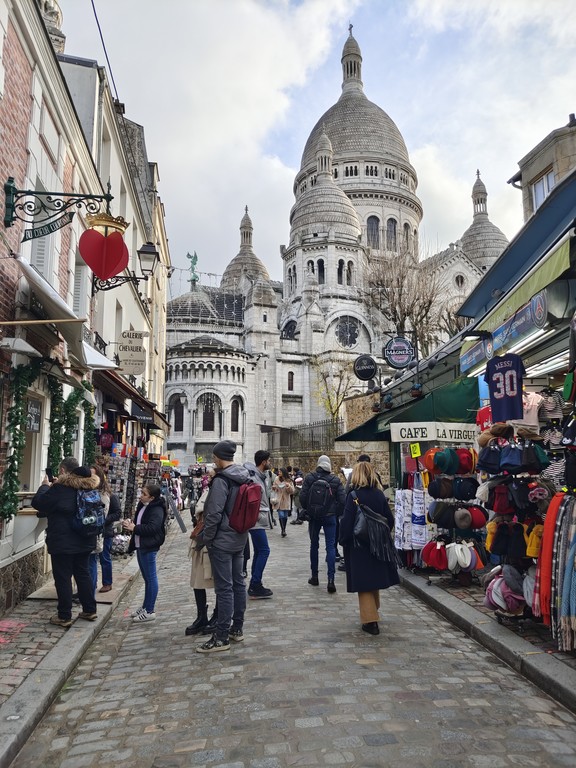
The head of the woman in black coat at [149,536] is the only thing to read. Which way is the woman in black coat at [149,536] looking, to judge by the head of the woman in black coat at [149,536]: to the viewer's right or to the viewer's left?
to the viewer's left

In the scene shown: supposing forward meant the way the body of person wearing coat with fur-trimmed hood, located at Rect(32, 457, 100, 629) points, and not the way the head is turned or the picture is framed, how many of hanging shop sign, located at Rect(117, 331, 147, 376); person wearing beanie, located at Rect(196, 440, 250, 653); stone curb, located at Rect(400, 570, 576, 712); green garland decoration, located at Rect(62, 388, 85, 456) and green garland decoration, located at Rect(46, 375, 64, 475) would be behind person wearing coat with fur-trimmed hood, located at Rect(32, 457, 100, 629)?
2

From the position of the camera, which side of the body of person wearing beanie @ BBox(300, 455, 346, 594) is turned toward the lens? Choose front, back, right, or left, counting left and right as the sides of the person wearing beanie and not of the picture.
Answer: back

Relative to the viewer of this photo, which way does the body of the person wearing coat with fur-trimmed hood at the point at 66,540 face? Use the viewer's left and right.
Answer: facing away from the viewer and to the left of the viewer

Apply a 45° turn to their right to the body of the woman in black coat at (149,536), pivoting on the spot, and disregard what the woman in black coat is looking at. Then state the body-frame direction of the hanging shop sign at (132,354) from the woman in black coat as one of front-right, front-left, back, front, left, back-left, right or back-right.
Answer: front-right

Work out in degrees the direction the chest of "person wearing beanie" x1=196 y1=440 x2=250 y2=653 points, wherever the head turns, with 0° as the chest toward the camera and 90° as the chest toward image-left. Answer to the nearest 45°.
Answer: approximately 90°

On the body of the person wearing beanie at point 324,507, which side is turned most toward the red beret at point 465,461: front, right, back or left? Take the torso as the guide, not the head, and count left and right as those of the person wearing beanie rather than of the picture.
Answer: right

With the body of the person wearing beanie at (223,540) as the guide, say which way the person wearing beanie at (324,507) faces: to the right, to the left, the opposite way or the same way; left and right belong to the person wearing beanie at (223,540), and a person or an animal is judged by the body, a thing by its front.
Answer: to the right
